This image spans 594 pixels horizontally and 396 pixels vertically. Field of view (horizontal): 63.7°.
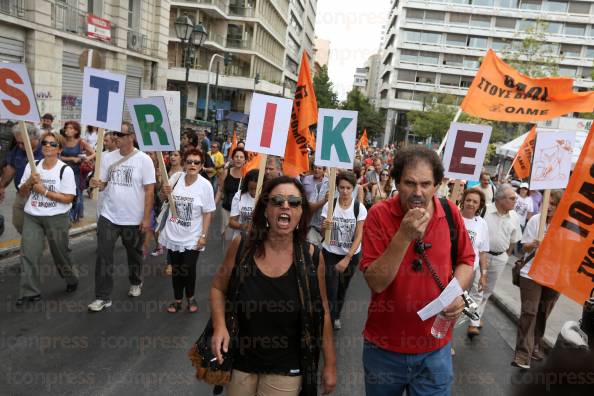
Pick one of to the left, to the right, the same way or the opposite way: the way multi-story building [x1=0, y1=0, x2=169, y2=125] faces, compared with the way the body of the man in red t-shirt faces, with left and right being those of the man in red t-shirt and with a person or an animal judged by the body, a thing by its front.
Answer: to the left

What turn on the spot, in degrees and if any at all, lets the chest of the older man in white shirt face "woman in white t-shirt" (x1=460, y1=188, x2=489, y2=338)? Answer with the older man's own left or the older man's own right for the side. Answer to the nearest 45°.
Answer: approximately 45° to the older man's own right

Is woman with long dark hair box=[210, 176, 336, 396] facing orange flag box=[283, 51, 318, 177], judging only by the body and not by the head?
no

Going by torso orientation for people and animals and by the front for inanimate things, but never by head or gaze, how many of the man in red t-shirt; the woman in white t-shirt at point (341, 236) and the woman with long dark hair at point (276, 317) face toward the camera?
3

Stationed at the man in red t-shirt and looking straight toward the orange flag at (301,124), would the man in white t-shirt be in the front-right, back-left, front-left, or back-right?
front-left

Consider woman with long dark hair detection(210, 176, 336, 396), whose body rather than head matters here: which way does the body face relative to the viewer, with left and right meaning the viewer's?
facing the viewer

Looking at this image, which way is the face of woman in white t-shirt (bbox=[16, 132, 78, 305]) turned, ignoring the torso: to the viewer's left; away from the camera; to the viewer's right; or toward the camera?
toward the camera

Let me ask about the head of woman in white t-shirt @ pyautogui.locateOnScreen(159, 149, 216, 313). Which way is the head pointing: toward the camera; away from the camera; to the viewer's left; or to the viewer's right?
toward the camera

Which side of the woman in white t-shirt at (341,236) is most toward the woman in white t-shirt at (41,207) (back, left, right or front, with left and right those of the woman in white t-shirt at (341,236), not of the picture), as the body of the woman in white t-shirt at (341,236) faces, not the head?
right

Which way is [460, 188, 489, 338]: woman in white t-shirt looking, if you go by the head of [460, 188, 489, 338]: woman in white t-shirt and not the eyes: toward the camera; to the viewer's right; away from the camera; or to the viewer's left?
toward the camera

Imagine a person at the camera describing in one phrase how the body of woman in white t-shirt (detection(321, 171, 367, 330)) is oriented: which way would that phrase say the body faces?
toward the camera

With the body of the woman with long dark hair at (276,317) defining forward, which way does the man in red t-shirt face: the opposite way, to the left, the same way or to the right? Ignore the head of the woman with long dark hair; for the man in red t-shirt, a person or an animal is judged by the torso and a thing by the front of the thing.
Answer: the same way

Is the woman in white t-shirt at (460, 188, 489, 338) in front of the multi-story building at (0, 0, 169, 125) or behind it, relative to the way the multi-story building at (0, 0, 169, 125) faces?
in front

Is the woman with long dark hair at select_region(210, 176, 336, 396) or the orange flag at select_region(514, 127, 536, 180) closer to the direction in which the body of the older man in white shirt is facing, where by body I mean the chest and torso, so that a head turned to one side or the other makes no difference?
the woman with long dark hair

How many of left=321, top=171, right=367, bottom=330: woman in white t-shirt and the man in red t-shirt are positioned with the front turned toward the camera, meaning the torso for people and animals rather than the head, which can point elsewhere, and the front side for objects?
2

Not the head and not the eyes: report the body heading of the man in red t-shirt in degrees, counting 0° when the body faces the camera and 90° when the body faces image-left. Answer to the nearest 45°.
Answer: approximately 0°

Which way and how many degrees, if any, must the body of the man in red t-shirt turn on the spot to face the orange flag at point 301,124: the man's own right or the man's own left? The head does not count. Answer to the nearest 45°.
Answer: approximately 135° to the man's own right

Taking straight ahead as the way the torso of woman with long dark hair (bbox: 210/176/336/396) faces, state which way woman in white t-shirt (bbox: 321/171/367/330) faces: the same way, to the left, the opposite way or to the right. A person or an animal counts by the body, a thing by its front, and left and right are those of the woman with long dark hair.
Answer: the same way

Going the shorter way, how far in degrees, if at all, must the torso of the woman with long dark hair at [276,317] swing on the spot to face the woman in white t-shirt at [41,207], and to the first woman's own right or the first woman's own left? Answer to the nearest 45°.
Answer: approximately 135° to the first woman's own right

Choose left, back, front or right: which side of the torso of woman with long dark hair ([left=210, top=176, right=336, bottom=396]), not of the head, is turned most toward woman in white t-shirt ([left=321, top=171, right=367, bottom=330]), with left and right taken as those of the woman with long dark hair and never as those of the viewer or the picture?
back

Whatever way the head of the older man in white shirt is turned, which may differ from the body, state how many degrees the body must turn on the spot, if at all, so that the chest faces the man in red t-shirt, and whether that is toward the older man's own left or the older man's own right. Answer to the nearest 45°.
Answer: approximately 45° to the older man's own right
